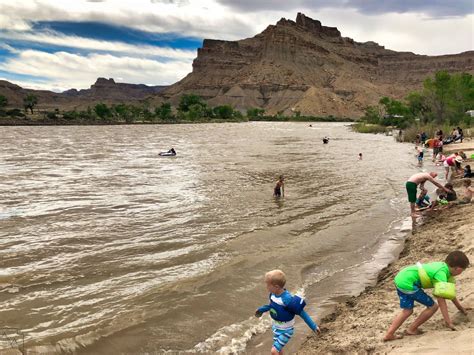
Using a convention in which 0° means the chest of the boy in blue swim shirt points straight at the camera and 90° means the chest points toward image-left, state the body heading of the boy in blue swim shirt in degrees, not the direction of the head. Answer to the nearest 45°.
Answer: approximately 45°

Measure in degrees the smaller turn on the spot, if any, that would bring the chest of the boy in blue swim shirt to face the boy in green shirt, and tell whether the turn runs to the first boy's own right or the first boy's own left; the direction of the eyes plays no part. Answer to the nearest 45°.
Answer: approximately 135° to the first boy's own left

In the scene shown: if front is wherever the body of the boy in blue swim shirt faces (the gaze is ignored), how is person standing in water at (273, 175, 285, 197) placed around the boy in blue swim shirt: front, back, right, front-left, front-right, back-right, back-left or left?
back-right
